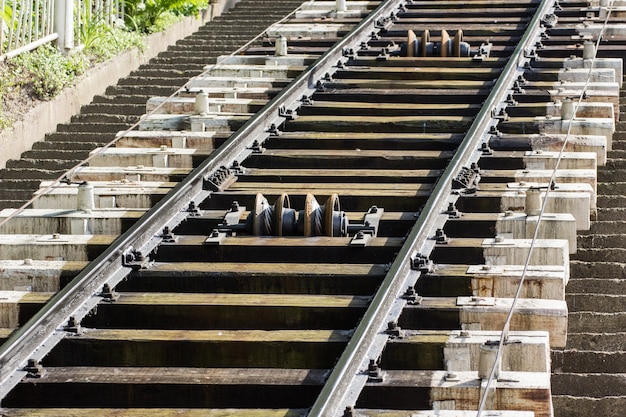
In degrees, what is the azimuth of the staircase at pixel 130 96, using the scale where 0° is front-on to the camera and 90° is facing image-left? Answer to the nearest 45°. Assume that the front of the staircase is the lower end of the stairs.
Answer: approximately 45°

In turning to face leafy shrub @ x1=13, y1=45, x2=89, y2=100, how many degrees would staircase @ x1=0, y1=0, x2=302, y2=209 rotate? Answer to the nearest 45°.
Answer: approximately 45° to its right

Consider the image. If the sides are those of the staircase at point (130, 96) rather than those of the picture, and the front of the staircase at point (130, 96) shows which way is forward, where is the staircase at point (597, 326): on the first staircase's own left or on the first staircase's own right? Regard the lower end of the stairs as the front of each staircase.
on the first staircase's own left
